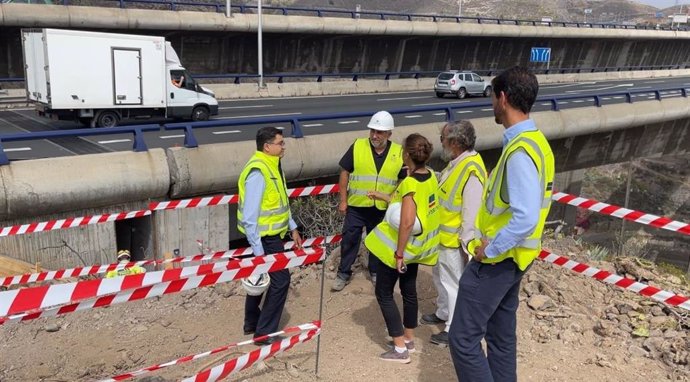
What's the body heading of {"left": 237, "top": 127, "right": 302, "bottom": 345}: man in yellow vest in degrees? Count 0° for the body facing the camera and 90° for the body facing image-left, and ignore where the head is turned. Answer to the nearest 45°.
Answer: approximately 270°

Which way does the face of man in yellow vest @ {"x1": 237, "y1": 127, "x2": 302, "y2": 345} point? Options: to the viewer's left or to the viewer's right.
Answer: to the viewer's right

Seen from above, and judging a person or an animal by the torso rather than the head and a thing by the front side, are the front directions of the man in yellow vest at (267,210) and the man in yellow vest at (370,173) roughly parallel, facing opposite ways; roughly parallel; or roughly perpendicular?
roughly perpendicular

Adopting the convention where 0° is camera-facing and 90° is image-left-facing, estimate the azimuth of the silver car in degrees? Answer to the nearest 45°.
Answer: approximately 225°

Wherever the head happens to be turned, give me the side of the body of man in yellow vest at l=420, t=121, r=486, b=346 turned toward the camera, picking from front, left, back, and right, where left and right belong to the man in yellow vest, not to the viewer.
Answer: left

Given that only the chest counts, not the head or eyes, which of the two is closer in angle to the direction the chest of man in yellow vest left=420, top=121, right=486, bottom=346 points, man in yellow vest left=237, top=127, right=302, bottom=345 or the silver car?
the man in yellow vest

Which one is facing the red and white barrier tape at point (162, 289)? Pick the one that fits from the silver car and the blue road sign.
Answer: the blue road sign

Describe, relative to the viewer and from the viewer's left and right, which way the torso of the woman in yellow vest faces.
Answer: facing away from the viewer and to the left of the viewer

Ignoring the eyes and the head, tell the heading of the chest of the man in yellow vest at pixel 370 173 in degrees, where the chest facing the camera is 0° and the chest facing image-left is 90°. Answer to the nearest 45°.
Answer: approximately 0°

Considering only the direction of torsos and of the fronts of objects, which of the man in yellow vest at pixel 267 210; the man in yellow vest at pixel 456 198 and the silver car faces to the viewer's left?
the man in yellow vest at pixel 456 198
